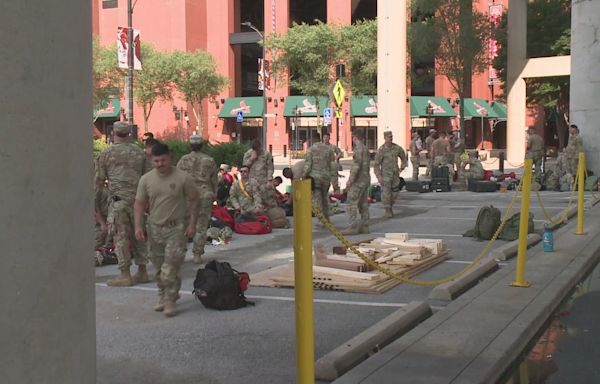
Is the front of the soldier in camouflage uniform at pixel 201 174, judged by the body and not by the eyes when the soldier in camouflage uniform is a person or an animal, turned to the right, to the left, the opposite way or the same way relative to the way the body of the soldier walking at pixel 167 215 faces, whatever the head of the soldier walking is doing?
the opposite way

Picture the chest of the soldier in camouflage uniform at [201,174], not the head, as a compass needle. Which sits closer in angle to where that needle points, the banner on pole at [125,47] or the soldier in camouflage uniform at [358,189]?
the banner on pole

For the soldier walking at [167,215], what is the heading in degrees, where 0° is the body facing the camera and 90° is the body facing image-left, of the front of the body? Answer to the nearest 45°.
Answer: approximately 0°

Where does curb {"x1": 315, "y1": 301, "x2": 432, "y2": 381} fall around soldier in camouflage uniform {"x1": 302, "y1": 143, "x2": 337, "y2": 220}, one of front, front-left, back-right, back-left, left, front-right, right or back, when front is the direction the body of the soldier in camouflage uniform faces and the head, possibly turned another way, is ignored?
back

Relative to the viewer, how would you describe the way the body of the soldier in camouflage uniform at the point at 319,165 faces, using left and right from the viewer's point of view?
facing away from the viewer

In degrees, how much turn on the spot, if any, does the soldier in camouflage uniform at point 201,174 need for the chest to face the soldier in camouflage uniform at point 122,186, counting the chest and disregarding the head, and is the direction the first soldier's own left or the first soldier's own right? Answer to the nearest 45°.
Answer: approximately 135° to the first soldier's own left

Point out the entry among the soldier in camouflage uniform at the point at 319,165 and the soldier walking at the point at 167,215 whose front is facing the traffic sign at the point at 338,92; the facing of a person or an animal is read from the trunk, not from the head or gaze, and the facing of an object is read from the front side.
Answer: the soldier in camouflage uniform

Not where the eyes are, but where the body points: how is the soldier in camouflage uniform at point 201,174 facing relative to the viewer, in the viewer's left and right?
facing away from the viewer

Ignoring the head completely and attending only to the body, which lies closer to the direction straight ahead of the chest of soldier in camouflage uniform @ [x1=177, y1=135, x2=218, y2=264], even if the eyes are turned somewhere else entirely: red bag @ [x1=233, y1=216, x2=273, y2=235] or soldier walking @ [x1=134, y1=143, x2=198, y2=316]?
the red bag

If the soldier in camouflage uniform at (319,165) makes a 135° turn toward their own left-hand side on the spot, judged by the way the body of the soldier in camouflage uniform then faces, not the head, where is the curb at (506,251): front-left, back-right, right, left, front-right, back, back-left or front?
left

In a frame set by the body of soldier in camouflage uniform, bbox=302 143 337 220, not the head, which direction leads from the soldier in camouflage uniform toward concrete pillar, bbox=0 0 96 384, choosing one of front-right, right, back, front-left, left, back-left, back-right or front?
back

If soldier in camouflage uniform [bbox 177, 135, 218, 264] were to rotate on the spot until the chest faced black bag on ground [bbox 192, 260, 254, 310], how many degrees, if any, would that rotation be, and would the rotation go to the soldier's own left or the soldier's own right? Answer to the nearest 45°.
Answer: approximately 180°

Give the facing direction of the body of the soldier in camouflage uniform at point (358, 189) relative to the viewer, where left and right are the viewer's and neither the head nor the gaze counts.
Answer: facing to the left of the viewer
